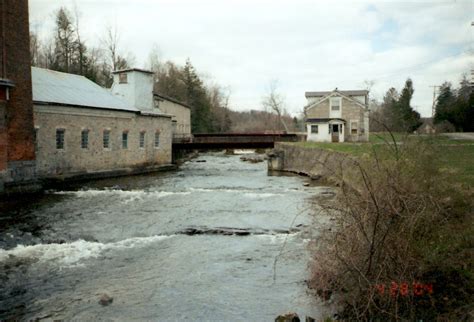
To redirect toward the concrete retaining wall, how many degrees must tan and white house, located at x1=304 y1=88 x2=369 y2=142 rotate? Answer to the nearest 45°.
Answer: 0° — it already faces it

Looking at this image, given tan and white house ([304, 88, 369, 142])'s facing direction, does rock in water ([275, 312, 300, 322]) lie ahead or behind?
ahead

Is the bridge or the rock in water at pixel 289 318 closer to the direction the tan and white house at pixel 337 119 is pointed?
the rock in water

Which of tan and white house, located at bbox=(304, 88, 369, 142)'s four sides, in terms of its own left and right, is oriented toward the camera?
front

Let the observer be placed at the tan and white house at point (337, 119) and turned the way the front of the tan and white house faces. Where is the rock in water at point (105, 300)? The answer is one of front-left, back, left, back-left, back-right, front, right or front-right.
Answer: front

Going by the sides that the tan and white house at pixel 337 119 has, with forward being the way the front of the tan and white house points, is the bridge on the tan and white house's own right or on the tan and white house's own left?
on the tan and white house's own right
